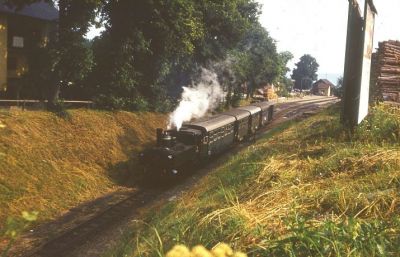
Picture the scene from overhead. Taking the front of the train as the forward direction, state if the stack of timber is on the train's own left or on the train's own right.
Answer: on the train's own left

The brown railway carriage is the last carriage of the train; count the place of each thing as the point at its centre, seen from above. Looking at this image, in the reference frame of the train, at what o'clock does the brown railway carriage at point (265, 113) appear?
The brown railway carriage is roughly at 5 o'clock from the train.

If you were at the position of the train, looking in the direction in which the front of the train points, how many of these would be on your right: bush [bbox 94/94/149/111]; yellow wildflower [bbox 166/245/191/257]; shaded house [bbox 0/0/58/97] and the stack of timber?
2

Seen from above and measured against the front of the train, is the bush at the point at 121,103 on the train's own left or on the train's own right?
on the train's own right

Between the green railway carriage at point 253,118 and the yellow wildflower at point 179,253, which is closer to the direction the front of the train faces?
the yellow wildflower

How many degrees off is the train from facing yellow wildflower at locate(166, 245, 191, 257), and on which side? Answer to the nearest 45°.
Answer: approximately 45° to its left

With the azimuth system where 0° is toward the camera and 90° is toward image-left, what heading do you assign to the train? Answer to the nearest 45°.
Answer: approximately 45°

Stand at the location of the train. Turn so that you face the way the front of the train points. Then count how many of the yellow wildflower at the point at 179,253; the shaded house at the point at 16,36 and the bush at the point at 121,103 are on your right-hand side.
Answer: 2

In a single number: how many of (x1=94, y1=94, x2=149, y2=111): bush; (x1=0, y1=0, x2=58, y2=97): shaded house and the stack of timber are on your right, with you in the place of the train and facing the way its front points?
2

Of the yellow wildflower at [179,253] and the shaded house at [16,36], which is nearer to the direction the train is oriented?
the yellow wildflower
